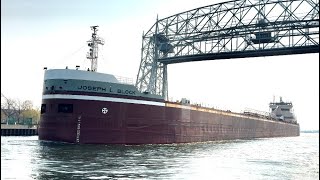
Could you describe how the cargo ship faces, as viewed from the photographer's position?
facing the viewer and to the left of the viewer
